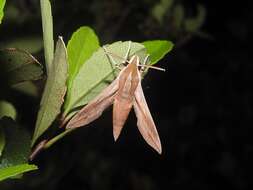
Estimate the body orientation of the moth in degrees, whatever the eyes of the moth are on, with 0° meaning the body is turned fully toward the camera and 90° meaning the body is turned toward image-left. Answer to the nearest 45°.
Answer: approximately 180°

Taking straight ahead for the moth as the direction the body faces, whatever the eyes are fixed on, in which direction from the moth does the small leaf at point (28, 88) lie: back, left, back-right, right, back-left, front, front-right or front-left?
front-left

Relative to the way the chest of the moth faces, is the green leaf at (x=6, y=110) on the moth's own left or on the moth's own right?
on the moth's own left

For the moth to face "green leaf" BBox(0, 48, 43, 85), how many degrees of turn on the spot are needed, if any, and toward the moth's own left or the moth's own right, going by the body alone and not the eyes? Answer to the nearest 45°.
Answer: approximately 135° to the moth's own left

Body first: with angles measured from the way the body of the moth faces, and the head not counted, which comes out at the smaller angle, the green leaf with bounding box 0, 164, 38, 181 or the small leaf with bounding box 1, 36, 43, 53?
the small leaf

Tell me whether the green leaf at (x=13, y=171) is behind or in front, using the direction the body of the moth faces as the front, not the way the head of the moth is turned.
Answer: behind
